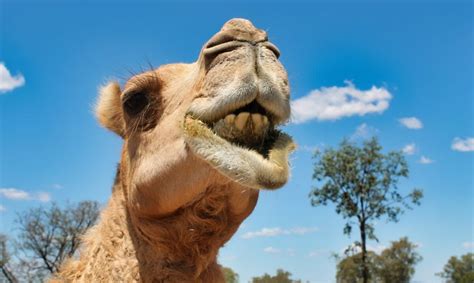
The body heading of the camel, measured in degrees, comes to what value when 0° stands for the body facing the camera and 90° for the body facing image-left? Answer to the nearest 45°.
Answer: approximately 315°

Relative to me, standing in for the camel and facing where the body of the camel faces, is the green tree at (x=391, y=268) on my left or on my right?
on my left

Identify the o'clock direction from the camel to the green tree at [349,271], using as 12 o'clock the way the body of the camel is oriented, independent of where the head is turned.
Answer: The green tree is roughly at 8 o'clock from the camel.
